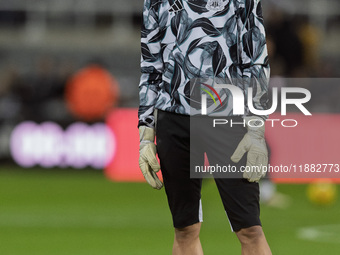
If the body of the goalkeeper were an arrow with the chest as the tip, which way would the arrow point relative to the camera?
toward the camera
